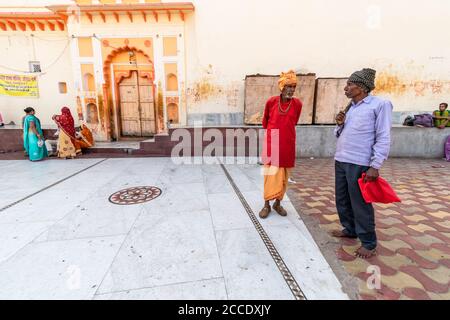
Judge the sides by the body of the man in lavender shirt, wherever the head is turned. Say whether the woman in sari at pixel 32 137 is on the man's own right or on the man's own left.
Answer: on the man's own right

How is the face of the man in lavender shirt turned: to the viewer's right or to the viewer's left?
to the viewer's left

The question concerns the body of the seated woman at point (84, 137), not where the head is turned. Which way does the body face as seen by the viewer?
to the viewer's left

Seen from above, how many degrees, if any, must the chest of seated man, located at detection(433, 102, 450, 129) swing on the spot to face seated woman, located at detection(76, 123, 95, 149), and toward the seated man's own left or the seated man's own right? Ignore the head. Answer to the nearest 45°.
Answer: approximately 45° to the seated man's own right

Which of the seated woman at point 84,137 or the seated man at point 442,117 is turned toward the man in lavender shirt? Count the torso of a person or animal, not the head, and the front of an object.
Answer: the seated man at point 442,117

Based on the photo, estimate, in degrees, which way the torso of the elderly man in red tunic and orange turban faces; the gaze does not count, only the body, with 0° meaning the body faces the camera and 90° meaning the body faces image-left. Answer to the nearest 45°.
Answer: approximately 0°

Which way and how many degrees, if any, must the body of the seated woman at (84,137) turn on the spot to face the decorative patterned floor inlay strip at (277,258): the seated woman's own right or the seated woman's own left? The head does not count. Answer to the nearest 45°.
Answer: approximately 90° to the seated woman's own left
